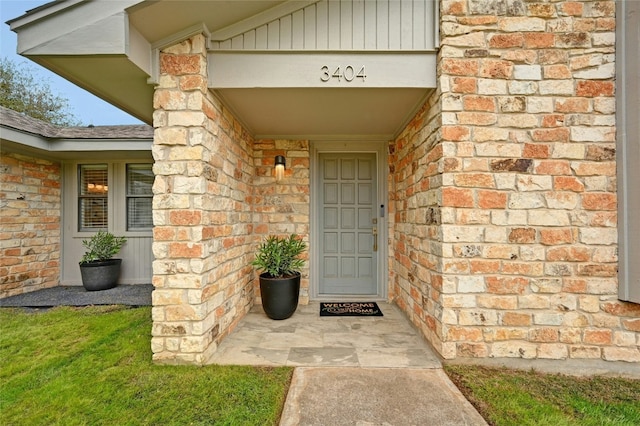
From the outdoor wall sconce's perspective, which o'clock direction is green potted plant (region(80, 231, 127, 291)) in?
The green potted plant is roughly at 4 o'clock from the outdoor wall sconce.

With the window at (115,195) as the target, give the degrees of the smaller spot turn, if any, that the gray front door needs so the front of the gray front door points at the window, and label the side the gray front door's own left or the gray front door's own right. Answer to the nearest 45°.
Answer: approximately 90° to the gray front door's own right

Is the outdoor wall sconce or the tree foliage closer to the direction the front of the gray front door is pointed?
the outdoor wall sconce

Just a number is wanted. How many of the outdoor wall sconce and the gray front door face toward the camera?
2

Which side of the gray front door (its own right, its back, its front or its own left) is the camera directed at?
front

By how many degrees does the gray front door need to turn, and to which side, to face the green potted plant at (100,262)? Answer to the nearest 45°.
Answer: approximately 90° to its right

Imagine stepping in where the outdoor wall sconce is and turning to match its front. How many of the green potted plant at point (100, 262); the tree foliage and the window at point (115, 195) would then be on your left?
0

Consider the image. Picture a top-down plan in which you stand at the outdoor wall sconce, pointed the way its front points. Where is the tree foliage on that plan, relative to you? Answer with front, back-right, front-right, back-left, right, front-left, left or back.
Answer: back-right

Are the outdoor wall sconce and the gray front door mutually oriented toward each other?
no

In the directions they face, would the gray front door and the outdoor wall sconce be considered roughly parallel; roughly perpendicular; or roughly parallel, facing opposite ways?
roughly parallel

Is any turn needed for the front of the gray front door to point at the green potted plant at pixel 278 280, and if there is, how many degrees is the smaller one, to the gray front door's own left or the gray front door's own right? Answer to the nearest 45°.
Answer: approximately 45° to the gray front door's own right

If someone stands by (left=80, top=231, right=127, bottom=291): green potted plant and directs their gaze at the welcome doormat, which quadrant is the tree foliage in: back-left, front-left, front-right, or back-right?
back-left

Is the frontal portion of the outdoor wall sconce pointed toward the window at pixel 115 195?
no

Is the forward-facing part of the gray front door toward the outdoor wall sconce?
no
